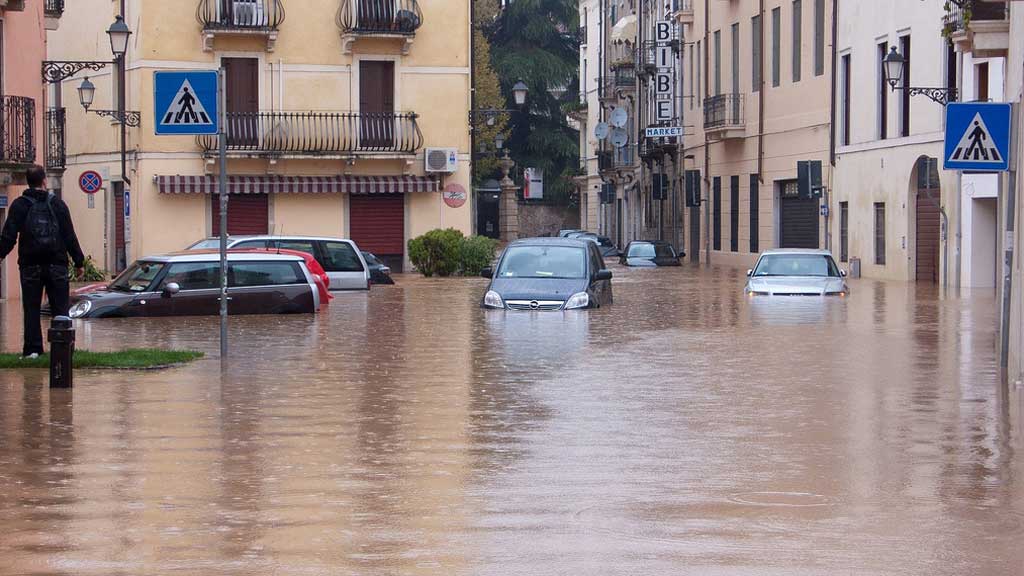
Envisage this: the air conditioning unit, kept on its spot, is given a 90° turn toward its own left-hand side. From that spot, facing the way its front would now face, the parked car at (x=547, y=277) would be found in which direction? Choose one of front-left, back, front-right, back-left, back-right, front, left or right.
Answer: right

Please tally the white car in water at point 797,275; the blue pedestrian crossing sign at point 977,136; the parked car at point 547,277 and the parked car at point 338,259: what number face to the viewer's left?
1

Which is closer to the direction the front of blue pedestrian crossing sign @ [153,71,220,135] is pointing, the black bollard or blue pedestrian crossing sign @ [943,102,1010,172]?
the black bollard

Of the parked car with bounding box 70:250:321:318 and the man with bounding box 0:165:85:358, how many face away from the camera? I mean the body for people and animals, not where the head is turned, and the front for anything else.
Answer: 1

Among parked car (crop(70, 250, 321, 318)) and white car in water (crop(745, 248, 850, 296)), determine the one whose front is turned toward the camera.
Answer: the white car in water

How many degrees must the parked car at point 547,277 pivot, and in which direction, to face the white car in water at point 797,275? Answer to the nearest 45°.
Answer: approximately 135° to its left

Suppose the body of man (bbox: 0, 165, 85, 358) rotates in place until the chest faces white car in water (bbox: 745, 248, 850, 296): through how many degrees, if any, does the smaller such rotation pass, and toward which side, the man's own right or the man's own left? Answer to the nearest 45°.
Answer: approximately 45° to the man's own right

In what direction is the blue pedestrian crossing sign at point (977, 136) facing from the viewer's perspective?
toward the camera

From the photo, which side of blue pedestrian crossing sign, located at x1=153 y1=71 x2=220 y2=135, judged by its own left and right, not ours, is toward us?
front

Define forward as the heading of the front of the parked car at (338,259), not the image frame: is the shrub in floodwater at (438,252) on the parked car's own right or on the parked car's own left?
on the parked car's own right

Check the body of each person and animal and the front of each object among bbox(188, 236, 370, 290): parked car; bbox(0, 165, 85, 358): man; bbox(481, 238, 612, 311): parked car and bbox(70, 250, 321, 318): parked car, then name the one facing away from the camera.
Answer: the man

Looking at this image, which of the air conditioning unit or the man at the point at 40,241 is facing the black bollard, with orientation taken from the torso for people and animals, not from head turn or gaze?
the air conditioning unit

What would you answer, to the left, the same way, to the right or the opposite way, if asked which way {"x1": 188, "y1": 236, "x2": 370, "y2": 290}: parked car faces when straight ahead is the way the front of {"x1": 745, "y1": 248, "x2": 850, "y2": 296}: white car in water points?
to the right

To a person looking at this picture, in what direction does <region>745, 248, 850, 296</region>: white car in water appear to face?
facing the viewer

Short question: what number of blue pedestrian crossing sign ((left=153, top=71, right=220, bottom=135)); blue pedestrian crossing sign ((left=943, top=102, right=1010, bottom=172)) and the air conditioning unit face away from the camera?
0

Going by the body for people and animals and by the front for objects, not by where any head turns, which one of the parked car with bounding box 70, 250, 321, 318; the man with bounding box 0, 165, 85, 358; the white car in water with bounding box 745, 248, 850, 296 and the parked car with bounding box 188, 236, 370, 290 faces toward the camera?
the white car in water

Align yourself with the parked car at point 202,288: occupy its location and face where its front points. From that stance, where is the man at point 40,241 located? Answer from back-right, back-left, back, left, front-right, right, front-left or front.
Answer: left

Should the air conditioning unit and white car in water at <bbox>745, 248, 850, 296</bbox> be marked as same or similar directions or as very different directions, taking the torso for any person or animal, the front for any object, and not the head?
same or similar directions

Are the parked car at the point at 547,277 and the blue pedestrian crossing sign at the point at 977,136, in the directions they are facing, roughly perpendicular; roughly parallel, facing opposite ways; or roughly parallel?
roughly parallel

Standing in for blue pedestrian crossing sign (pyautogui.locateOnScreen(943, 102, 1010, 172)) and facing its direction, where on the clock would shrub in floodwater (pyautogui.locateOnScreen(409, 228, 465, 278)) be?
The shrub in floodwater is roughly at 5 o'clock from the blue pedestrian crossing sign.

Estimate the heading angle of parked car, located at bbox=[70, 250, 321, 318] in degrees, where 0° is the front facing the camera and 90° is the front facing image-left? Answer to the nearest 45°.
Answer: approximately 90°
